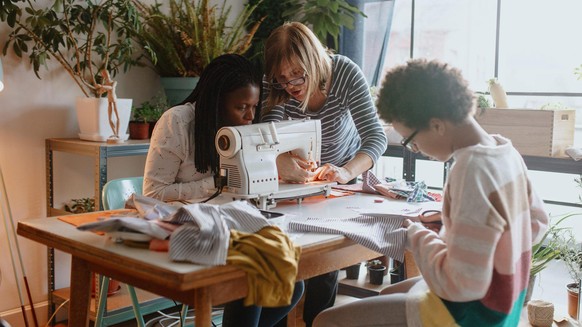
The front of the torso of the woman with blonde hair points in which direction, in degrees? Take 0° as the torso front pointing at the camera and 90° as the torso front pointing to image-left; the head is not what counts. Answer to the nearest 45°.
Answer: approximately 45°

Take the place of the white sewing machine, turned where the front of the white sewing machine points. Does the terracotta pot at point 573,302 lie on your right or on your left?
on your right

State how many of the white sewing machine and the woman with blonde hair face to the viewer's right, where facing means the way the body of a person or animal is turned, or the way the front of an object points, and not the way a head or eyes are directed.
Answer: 0

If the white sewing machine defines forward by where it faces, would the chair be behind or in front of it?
in front

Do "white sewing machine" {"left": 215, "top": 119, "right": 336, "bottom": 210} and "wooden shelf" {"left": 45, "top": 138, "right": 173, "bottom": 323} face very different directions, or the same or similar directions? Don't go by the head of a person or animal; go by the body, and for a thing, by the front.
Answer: very different directions

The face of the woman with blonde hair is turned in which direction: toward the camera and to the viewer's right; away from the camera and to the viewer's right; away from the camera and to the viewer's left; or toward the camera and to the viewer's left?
toward the camera and to the viewer's left

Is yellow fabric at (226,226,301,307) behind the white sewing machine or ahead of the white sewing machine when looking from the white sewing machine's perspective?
behind

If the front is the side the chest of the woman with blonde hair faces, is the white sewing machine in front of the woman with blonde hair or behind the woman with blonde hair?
in front

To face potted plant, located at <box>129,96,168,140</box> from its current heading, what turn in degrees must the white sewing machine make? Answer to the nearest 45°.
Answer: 0° — it already faces it

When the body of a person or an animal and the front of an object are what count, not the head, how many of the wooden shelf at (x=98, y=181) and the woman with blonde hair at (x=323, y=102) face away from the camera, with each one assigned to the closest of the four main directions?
0

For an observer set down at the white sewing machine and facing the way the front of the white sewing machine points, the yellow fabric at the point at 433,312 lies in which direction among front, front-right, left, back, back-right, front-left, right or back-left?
back

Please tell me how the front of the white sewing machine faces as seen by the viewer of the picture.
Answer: facing away from the viewer and to the left of the viewer
